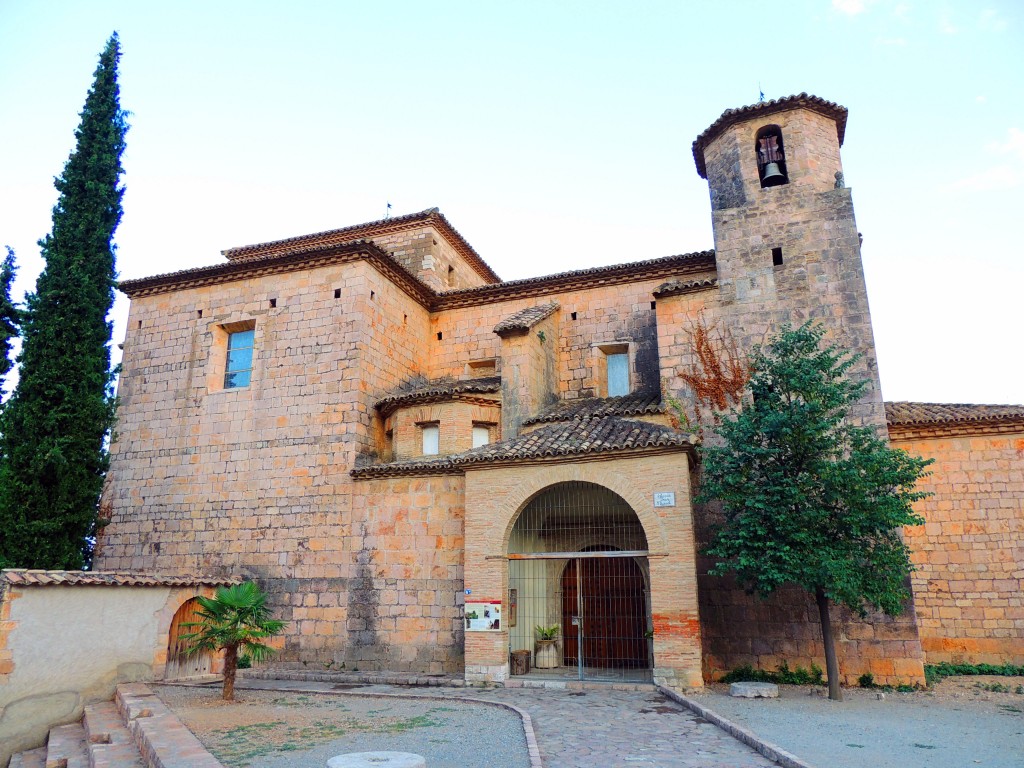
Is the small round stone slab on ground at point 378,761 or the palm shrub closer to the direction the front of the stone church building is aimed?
the small round stone slab on ground

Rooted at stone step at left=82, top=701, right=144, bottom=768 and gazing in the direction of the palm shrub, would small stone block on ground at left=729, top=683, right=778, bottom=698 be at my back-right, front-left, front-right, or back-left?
front-right

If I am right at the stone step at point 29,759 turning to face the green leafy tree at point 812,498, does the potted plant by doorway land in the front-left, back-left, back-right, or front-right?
front-left

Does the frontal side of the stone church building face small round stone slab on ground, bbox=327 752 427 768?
yes

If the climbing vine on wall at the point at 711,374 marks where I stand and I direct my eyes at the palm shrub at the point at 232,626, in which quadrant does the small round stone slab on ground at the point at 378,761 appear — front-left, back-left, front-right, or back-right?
front-left

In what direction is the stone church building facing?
toward the camera

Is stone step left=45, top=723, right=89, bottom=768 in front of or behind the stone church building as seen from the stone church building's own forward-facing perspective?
in front

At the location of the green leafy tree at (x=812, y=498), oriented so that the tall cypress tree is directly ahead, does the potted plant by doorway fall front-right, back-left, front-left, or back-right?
front-right

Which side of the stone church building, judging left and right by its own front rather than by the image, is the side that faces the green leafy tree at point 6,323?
right

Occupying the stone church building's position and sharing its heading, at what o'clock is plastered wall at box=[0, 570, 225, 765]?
The plastered wall is roughly at 2 o'clock from the stone church building.
